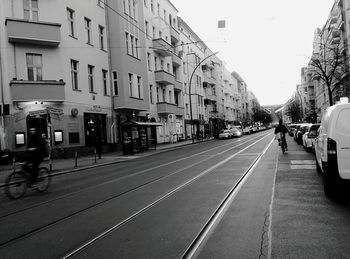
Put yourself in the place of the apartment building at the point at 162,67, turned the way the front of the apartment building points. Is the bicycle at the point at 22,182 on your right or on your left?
on your right

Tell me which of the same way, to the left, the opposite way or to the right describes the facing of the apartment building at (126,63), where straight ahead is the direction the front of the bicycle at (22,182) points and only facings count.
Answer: to the left

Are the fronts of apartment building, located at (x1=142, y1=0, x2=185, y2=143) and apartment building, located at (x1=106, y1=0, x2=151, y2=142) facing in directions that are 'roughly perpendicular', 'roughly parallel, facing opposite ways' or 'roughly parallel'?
roughly parallel

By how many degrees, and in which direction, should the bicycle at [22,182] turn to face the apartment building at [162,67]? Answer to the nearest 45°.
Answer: approximately 180°

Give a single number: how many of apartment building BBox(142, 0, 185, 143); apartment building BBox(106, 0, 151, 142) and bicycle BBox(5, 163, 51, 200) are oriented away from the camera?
0

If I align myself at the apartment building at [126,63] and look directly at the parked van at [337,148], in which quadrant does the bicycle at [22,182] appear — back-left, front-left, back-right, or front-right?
front-right

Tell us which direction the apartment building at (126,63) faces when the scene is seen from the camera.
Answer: facing the viewer and to the right of the viewer

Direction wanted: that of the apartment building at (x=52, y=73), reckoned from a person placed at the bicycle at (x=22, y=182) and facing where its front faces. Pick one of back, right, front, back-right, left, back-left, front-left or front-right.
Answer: back-right

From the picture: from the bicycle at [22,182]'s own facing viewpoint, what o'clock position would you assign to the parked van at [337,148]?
The parked van is roughly at 9 o'clock from the bicycle.
